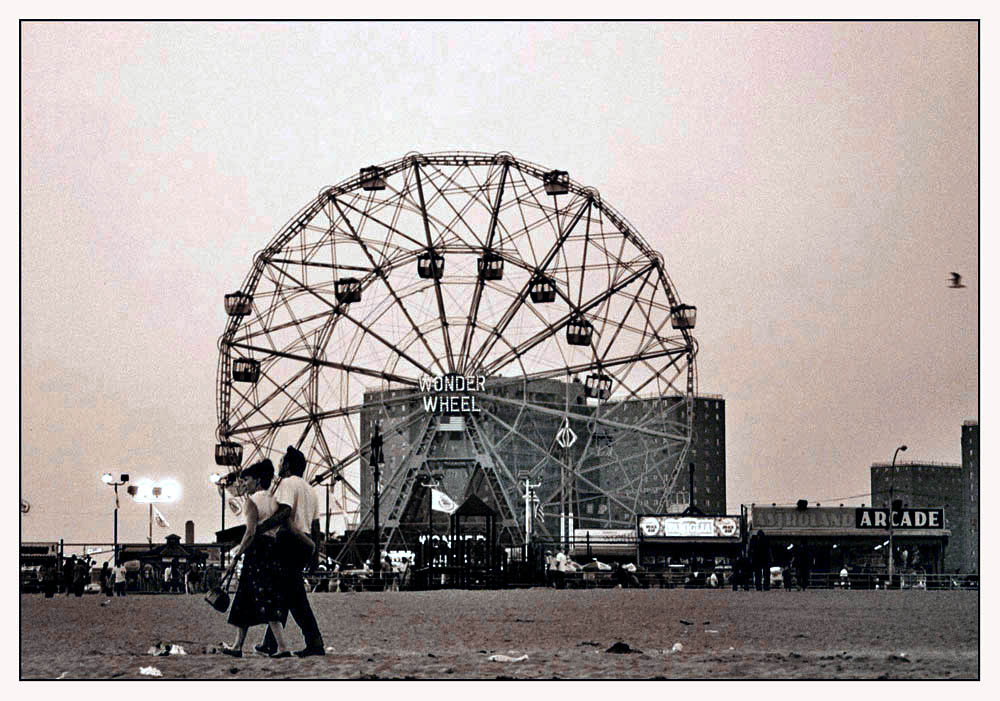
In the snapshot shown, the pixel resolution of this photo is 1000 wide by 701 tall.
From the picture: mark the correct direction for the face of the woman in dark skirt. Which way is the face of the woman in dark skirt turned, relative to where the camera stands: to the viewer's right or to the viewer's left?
to the viewer's left

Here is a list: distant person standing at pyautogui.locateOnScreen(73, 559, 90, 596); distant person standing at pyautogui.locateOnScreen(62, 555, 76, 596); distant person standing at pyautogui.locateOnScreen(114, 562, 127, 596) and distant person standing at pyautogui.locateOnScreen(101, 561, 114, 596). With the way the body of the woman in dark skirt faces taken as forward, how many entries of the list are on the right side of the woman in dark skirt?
4

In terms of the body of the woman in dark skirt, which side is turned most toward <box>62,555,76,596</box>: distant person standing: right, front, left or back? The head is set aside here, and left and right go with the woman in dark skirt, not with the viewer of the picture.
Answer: right

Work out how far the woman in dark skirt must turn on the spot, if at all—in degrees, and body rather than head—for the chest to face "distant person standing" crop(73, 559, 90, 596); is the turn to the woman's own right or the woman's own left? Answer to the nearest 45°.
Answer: approximately 90° to the woman's own right

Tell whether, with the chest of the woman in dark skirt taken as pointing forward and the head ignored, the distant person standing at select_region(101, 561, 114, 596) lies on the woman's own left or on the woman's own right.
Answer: on the woman's own right

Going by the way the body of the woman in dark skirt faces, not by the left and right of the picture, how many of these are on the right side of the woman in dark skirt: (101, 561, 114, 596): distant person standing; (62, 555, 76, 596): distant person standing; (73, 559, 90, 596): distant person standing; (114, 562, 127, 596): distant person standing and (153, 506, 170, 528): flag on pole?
5

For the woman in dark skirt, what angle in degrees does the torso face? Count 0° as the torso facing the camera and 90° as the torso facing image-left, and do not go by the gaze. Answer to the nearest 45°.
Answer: approximately 90°

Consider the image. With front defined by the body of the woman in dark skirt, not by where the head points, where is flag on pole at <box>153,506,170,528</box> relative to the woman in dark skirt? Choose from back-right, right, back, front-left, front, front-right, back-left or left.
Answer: right
